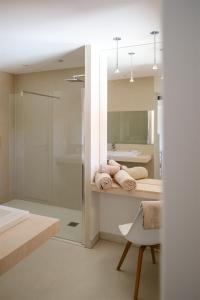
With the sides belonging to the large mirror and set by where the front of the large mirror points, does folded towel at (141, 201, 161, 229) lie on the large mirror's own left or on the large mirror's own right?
on the large mirror's own left

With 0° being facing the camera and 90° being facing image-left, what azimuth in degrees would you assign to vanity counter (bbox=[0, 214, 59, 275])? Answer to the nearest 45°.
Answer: approximately 315°

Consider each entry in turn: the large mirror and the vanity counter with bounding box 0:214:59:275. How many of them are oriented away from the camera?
0
